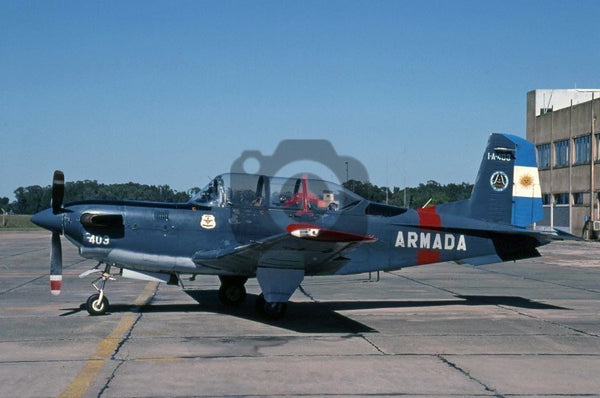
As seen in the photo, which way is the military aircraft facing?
to the viewer's left
